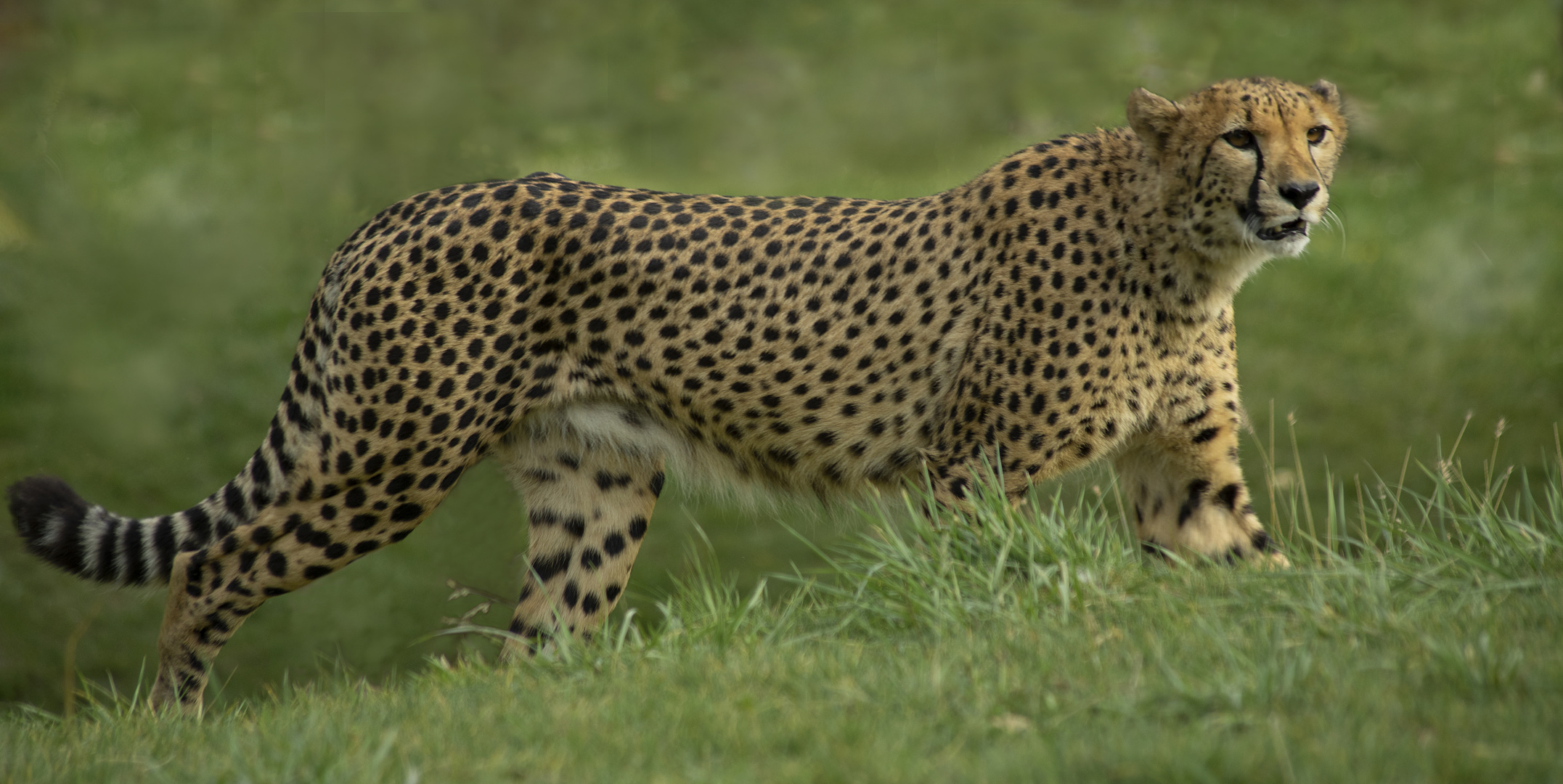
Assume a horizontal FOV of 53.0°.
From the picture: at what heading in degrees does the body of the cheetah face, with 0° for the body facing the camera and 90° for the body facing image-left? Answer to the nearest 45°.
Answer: approximately 270°
